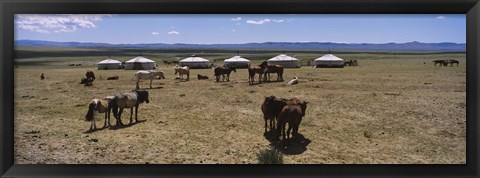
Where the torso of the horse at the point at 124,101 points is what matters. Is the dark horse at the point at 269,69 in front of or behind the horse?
in front

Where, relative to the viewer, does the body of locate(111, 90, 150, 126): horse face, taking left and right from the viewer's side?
facing away from the viewer and to the right of the viewer

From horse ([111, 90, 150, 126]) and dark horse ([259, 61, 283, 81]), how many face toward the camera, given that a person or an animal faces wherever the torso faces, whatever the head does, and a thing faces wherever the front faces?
0

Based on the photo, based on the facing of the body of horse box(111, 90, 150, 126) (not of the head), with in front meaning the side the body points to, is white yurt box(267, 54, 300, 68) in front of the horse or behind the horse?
in front

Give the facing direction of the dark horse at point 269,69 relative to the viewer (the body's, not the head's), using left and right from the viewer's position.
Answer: facing to the left of the viewer
